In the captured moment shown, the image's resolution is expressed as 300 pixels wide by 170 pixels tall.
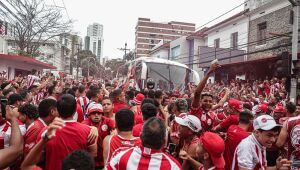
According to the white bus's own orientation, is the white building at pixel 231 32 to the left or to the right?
on its left

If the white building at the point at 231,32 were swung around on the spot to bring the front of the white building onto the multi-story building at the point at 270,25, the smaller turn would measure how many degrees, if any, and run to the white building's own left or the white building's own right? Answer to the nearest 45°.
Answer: approximately 90° to the white building's own left

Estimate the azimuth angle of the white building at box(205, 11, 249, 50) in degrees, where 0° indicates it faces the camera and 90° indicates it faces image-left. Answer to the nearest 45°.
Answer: approximately 45°

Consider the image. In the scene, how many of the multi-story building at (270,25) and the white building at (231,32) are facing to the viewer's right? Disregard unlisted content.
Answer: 0

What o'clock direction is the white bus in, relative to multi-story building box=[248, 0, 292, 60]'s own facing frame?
The white bus is roughly at 12 o'clock from the multi-story building.

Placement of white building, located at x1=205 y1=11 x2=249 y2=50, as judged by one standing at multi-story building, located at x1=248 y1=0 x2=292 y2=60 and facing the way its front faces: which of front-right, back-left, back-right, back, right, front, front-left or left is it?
right

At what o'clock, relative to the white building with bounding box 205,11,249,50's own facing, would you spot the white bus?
The white bus is roughly at 11 o'clock from the white building.

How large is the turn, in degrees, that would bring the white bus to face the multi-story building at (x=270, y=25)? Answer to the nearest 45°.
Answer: approximately 90° to its left

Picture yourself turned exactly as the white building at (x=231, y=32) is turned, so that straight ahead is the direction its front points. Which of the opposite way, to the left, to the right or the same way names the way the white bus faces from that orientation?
to the left

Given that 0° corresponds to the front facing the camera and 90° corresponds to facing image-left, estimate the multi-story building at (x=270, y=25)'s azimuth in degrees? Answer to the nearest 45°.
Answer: approximately 45°
